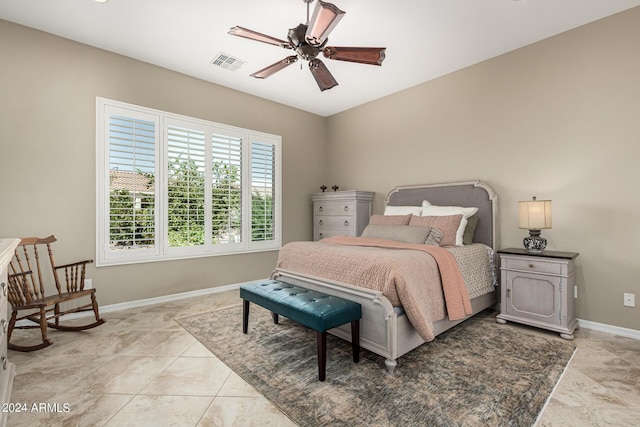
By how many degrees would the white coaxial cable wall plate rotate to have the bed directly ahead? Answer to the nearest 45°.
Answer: approximately 45° to its right

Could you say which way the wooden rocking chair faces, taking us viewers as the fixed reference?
facing the viewer and to the right of the viewer

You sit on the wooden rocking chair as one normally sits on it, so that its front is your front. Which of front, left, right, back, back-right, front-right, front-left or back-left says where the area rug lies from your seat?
front

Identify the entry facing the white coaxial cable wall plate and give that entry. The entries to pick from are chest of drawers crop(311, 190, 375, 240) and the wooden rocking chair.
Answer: the wooden rocking chair

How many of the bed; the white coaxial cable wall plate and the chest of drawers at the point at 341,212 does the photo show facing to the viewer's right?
0

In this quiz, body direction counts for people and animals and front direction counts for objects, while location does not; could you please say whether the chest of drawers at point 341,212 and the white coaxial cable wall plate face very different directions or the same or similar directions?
same or similar directions

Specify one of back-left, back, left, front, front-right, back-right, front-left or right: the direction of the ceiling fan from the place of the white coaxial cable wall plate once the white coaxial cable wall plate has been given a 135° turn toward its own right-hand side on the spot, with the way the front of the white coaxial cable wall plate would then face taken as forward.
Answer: left

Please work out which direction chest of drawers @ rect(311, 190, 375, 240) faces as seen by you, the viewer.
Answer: facing the viewer and to the left of the viewer

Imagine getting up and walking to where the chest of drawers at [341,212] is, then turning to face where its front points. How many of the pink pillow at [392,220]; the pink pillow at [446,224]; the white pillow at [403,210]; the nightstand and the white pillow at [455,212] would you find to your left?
5

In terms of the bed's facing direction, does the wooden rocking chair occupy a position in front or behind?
in front

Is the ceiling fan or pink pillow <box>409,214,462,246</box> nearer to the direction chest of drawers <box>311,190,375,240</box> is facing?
the ceiling fan

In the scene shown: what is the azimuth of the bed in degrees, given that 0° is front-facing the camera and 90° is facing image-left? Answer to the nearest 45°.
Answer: approximately 45°

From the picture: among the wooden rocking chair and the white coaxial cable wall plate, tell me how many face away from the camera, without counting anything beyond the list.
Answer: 0

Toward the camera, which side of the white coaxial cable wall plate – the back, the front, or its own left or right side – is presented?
front

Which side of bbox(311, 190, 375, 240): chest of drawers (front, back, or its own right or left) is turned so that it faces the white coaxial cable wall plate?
left

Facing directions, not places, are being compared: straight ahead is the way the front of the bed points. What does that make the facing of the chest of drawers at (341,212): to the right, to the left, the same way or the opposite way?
the same way

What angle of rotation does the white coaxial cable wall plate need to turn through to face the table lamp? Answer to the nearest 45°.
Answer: approximately 45° to its right

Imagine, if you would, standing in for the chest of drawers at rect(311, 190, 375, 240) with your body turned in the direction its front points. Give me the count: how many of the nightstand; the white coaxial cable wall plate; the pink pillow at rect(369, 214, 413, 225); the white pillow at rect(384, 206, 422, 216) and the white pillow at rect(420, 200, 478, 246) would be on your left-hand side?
5

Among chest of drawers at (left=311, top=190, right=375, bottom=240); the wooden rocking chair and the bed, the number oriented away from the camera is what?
0

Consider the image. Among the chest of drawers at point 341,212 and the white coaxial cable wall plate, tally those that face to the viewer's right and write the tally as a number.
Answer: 0

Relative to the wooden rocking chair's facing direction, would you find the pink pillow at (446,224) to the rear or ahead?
ahead

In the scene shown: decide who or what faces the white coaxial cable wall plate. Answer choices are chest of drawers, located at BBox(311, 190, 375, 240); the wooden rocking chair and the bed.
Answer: the wooden rocking chair
